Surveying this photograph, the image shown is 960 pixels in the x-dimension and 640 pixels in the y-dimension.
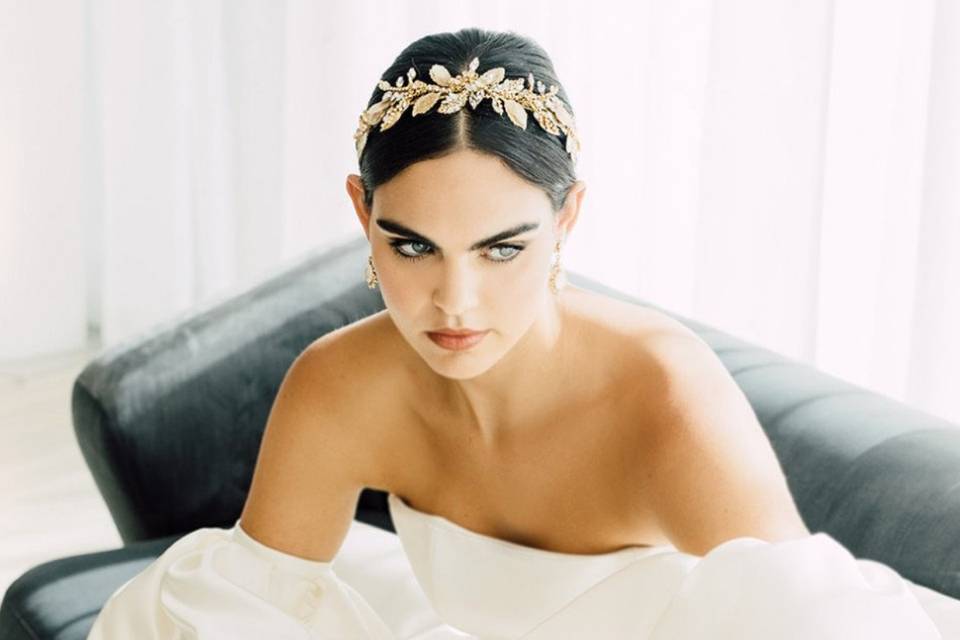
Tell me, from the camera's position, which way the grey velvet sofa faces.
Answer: facing the viewer and to the left of the viewer

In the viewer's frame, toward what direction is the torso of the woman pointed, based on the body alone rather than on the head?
toward the camera

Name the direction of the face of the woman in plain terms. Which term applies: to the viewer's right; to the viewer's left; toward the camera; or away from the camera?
toward the camera
